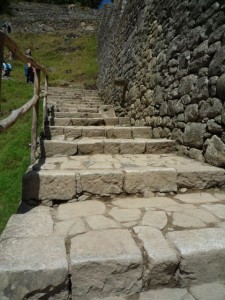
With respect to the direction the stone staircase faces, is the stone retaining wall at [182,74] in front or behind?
behind

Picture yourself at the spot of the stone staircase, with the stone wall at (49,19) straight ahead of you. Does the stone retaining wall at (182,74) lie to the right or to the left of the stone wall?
right

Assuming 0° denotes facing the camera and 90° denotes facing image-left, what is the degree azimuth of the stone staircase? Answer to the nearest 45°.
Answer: approximately 0°

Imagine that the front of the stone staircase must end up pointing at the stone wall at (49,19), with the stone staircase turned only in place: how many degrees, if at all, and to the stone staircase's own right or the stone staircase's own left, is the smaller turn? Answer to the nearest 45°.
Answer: approximately 180°
